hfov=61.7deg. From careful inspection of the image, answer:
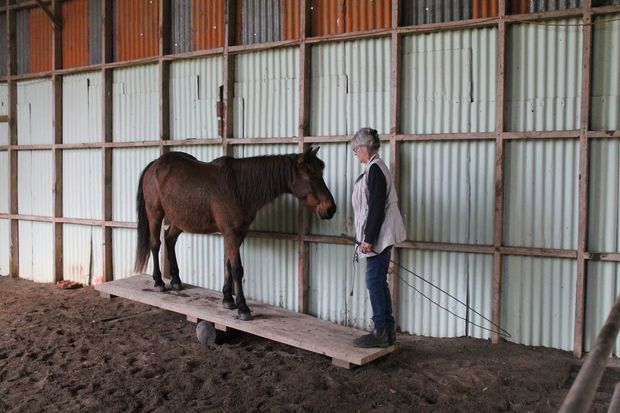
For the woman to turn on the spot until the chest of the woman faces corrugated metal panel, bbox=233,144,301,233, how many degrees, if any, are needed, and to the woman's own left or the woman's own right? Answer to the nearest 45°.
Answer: approximately 45° to the woman's own right

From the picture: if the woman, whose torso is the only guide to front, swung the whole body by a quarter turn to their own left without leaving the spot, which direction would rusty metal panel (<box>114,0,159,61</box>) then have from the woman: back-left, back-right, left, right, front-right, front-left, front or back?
back-right

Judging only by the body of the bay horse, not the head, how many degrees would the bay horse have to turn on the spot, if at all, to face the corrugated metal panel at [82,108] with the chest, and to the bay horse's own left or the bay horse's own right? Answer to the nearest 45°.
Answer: approximately 180°

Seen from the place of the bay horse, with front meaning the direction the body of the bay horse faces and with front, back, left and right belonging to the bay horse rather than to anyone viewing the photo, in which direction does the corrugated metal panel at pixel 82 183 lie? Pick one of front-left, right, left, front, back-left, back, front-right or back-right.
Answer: back

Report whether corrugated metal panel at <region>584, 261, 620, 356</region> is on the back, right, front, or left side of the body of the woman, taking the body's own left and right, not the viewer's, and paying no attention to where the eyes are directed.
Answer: back

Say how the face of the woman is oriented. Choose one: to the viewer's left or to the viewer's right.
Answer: to the viewer's left

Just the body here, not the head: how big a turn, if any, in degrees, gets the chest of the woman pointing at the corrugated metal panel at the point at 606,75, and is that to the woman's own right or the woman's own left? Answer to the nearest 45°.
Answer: approximately 180°

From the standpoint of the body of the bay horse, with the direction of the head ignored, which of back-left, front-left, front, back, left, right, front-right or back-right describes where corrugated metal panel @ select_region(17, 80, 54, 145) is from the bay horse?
back

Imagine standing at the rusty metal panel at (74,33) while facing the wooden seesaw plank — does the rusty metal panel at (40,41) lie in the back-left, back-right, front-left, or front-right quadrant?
back-right

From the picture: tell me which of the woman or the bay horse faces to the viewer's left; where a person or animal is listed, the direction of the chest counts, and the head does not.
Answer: the woman

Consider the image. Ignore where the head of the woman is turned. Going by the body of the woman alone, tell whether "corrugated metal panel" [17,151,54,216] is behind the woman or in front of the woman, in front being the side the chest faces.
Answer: in front

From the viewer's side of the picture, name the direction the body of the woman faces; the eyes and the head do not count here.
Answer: to the viewer's left

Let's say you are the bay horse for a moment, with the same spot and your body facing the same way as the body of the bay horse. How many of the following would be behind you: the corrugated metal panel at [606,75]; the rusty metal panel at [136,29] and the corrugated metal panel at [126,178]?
2

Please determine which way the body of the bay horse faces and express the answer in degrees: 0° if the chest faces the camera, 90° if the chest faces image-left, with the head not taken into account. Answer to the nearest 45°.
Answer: approximately 315°

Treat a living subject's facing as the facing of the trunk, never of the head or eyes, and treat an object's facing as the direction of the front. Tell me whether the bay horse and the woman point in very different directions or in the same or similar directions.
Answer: very different directions

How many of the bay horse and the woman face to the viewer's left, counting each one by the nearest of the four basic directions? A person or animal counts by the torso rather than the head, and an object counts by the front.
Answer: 1

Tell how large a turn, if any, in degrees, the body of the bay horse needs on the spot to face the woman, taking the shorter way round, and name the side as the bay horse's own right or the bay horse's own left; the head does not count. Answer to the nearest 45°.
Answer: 0° — it already faces them
